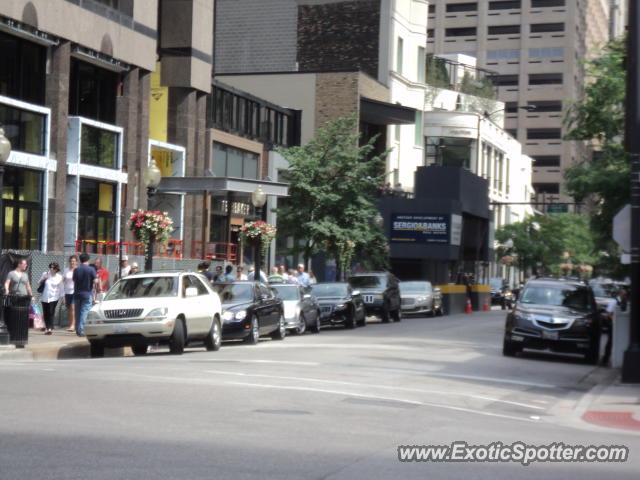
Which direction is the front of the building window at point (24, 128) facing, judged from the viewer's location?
facing the viewer and to the right of the viewer

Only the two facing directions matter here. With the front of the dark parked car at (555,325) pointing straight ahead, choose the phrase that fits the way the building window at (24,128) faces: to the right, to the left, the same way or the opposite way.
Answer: to the left

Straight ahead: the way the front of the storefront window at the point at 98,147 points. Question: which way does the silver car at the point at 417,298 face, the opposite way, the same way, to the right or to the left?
to the right

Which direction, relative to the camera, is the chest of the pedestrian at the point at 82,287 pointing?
away from the camera

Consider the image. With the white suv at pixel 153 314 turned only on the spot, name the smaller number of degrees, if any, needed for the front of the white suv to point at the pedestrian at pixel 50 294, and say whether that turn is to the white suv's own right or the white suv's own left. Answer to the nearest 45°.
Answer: approximately 90° to the white suv's own right

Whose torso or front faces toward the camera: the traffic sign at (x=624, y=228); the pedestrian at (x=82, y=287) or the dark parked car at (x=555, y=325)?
the dark parked car

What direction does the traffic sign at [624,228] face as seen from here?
away from the camera

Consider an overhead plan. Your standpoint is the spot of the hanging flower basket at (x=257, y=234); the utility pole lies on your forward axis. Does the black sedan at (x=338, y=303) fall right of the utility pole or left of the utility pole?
left

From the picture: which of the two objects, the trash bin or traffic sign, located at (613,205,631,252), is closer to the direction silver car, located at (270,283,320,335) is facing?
the trash bin

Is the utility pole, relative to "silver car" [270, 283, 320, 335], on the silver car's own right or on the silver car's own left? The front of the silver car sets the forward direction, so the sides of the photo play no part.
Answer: on the silver car's own left
